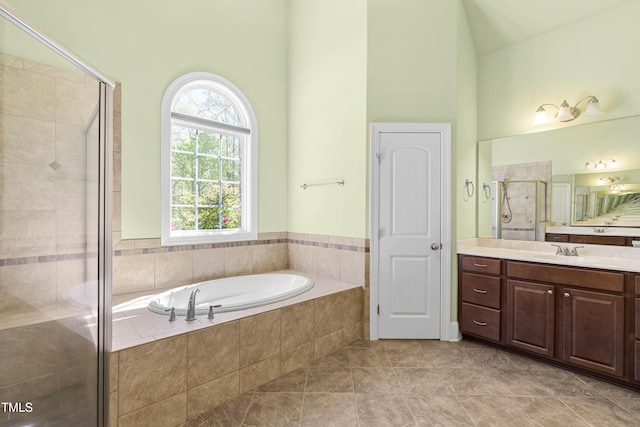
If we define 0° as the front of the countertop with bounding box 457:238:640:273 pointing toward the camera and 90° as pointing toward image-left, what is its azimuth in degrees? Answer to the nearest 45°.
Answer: approximately 45°

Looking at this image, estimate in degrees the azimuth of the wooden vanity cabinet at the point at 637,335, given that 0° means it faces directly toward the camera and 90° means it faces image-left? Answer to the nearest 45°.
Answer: approximately 45°

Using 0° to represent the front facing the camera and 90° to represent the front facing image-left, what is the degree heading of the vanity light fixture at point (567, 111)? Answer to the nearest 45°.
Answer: approximately 45°

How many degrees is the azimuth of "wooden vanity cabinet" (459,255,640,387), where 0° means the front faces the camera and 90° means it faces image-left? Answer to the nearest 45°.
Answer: approximately 45°
